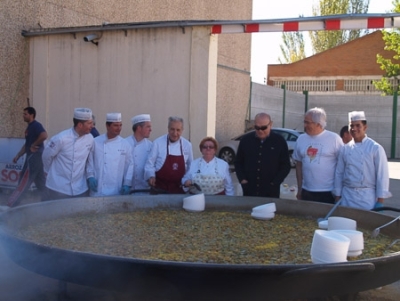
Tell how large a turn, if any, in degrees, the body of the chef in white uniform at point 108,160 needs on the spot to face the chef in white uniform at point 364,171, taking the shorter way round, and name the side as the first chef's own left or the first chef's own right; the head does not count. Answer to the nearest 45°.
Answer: approximately 90° to the first chef's own left

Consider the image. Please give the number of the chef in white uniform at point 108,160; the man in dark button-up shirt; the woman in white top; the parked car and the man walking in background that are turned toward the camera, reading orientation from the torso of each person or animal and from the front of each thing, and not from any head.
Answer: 3

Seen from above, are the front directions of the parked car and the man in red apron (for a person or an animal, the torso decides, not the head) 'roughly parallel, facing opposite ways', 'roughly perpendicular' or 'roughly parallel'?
roughly perpendicular

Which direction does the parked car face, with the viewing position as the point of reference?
facing to the left of the viewer

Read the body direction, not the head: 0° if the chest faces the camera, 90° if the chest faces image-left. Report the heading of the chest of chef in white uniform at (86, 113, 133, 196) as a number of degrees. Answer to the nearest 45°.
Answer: approximately 0°
